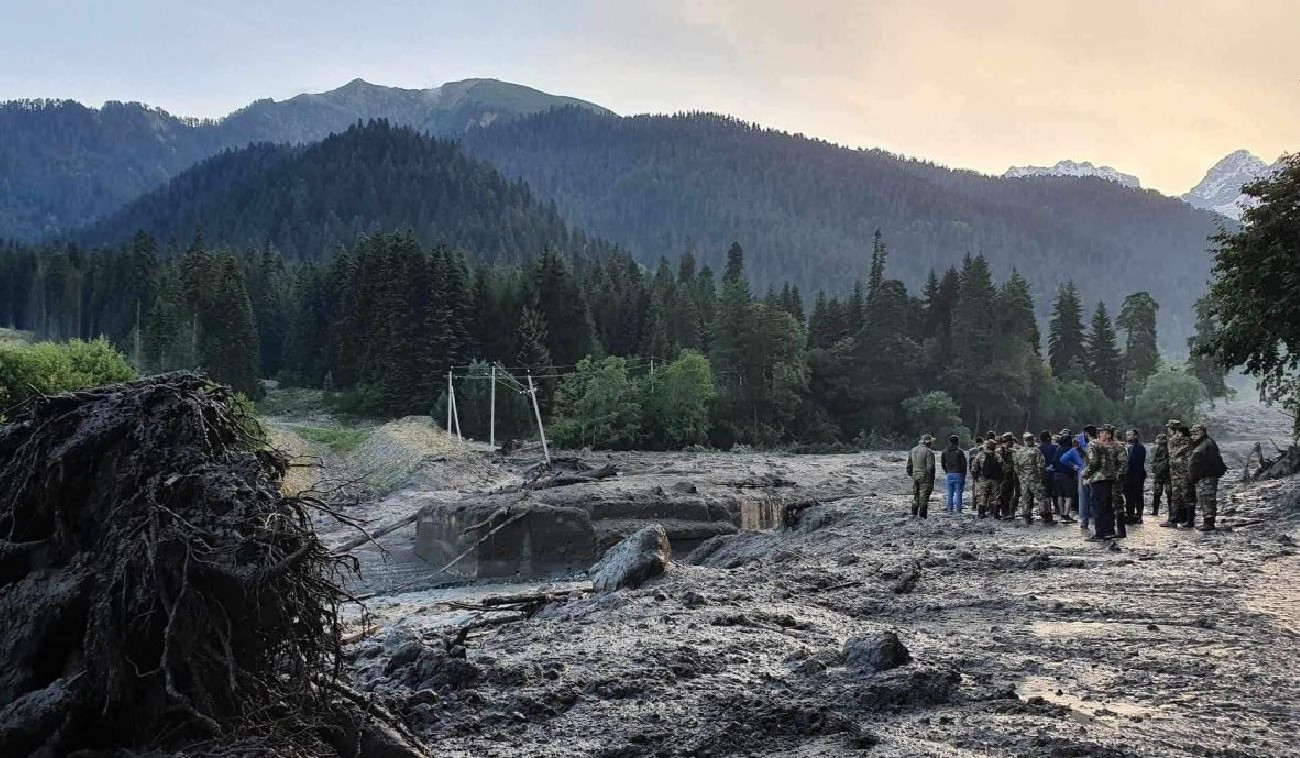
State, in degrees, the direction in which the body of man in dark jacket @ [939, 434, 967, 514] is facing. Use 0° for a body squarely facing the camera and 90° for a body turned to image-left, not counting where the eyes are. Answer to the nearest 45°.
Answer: approximately 180°

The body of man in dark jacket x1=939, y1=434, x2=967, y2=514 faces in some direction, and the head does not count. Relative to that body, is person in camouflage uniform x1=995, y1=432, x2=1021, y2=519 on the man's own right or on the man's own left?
on the man's own right

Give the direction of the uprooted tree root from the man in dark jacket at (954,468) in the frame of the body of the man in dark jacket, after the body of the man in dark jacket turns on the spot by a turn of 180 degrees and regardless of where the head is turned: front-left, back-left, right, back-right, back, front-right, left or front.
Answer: front

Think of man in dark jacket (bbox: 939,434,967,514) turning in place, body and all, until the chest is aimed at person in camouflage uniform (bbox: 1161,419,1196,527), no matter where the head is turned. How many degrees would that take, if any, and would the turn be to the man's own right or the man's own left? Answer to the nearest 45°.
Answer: approximately 135° to the man's own right

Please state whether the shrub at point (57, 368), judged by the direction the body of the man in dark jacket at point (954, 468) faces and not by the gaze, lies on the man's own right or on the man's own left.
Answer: on the man's own left

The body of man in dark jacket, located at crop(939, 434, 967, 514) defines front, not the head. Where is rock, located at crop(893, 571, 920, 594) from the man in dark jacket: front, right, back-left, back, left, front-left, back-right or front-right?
back

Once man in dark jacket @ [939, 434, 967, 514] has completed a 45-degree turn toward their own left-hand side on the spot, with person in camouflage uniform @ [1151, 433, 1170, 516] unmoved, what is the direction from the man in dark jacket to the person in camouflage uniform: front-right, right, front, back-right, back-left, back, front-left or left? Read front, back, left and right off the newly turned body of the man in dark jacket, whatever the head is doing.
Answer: back-right

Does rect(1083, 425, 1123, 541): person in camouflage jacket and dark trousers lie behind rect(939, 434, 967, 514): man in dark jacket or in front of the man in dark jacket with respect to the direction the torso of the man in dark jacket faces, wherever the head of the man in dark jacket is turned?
behind

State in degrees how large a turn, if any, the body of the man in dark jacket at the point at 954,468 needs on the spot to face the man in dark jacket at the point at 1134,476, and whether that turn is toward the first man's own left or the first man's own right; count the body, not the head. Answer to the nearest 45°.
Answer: approximately 135° to the first man's own right

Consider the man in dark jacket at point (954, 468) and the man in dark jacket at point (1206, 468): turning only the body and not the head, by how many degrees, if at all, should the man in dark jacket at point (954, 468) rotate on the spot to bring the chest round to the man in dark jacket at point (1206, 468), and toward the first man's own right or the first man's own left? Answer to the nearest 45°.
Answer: approximately 135° to the first man's own right

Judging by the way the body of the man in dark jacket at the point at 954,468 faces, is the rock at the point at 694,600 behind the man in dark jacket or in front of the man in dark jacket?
behind

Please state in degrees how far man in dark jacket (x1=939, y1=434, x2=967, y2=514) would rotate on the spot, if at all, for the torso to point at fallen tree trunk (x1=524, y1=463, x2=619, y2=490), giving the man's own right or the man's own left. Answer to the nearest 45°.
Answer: approximately 45° to the man's own left

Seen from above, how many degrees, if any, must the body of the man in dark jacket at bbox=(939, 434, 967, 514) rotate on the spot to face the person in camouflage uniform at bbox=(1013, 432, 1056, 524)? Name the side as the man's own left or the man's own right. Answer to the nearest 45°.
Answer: approximately 135° to the man's own right
